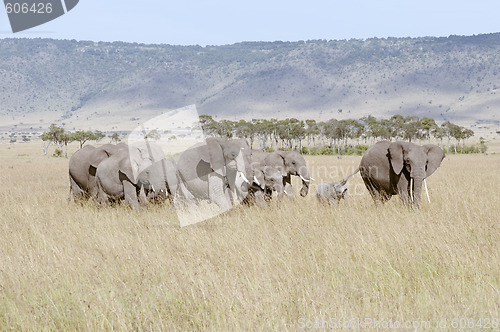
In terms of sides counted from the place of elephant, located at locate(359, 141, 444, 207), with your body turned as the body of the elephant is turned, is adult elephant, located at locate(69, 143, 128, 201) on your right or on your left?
on your right

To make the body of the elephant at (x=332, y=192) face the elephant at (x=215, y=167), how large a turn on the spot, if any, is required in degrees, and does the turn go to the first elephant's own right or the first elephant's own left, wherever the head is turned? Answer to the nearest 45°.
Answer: approximately 135° to the first elephant's own right

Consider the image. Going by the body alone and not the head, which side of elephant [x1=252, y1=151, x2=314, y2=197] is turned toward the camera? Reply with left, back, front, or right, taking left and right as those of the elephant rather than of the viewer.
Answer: right

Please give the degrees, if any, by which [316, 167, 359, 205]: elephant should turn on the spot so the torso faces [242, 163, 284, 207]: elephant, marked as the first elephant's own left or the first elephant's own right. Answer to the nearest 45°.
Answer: approximately 180°

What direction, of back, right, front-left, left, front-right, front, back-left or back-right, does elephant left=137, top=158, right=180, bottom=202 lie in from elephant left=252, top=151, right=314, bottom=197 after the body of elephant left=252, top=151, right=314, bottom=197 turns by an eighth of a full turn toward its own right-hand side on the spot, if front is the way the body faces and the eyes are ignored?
right

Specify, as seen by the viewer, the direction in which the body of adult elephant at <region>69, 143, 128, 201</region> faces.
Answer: to the viewer's right

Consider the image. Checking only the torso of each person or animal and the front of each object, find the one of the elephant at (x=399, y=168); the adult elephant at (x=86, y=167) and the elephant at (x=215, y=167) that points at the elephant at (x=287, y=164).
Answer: the adult elephant

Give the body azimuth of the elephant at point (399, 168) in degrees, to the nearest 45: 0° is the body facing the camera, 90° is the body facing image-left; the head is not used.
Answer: approximately 315°

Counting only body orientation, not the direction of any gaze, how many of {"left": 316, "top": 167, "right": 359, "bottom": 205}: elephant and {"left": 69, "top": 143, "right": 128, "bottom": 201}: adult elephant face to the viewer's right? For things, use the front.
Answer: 2

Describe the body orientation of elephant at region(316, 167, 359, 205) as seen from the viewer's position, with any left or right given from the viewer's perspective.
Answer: facing to the right of the viewer
